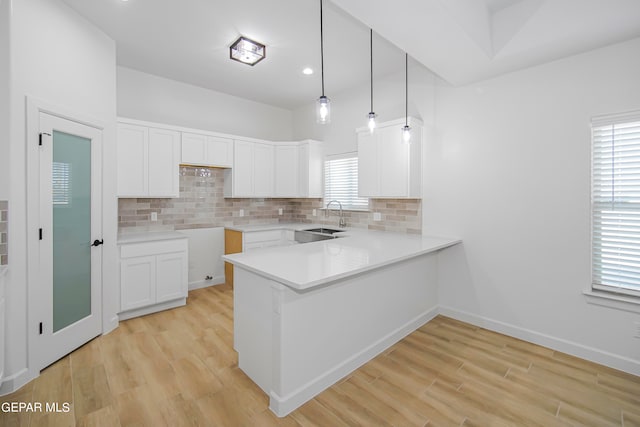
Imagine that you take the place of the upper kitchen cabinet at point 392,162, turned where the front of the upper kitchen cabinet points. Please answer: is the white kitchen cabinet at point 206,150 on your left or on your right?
on your right

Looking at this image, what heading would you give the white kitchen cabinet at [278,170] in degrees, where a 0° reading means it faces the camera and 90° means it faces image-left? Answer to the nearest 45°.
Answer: approximately 0°

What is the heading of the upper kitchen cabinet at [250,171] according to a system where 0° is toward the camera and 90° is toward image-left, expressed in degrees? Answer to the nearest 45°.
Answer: approximately 315°

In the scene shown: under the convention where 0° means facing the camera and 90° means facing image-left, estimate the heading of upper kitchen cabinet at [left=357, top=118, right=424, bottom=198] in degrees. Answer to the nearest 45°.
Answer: approximately 45°

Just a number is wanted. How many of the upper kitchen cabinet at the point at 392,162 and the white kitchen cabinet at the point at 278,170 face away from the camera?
0

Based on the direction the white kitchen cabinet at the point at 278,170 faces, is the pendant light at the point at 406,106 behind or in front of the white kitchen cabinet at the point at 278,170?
in front

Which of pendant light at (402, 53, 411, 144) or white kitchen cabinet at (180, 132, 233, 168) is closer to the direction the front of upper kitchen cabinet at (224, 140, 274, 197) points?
the pendant light

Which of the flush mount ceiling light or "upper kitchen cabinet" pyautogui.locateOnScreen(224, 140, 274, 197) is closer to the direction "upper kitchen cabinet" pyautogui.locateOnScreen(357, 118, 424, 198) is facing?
the flush mount ceiling light

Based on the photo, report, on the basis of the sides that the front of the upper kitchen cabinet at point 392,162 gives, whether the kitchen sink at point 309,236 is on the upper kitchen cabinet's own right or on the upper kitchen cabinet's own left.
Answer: on the upper kitchen cabinet's own right

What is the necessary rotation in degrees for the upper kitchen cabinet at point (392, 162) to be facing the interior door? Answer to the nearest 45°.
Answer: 0° — it already faces it

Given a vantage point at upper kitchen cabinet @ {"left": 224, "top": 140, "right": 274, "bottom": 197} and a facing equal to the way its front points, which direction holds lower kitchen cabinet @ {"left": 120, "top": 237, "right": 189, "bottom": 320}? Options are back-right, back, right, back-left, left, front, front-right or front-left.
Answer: right

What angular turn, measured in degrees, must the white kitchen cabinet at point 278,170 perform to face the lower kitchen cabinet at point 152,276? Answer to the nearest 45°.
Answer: approximately 45° to its right

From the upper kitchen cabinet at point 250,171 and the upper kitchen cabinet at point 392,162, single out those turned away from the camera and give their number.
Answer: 0
